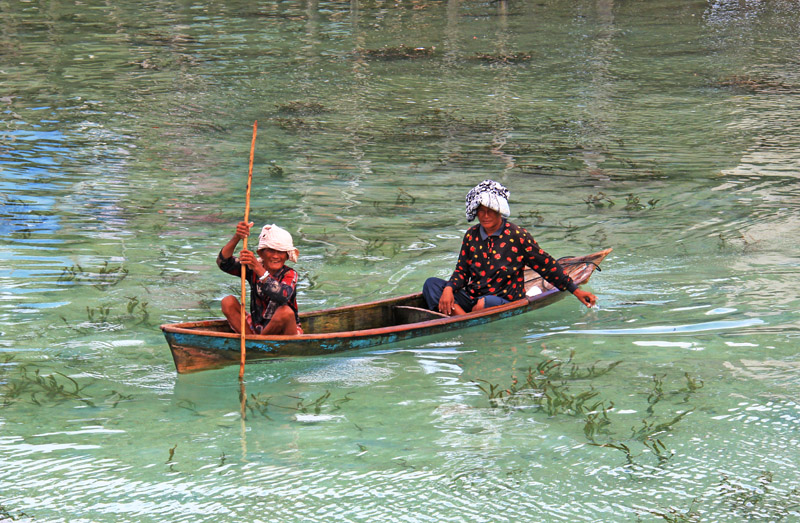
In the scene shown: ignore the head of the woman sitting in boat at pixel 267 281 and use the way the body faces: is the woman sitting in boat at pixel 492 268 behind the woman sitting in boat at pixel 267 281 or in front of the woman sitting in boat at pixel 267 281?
behind

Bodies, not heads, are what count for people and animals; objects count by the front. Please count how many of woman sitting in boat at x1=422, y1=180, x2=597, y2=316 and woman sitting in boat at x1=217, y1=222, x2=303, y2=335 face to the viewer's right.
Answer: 0

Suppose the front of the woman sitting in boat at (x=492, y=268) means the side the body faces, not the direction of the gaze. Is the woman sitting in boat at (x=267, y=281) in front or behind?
in front

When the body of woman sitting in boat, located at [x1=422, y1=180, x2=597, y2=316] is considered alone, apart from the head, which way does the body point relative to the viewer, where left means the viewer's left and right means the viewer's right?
facing the viewer and to the left of the viewer

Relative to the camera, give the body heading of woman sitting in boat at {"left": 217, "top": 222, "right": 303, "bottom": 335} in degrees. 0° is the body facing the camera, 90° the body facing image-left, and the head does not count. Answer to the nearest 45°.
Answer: approximately 45°
